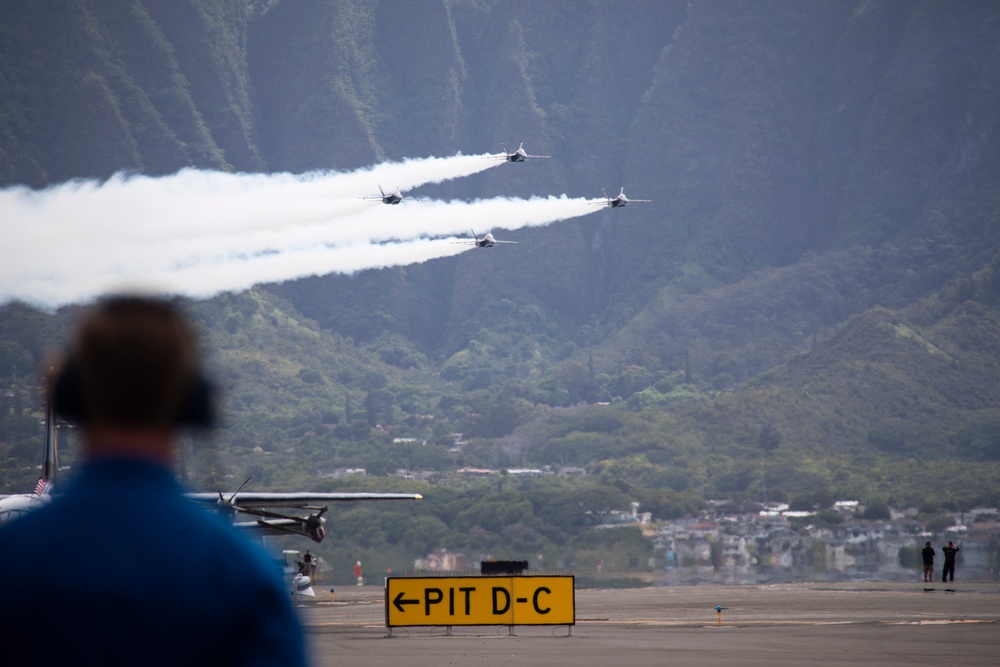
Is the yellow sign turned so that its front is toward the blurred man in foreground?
yes

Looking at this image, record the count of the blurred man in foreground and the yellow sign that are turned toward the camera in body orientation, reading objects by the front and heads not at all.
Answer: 1

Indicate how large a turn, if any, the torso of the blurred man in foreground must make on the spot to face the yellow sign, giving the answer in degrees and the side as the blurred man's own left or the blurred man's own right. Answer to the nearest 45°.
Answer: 0° — they already face it

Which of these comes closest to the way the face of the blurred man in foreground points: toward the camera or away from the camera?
away from the camera

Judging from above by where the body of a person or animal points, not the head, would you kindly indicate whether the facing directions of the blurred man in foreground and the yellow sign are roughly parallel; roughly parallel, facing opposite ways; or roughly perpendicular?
roughly parallel, facing opposite ways

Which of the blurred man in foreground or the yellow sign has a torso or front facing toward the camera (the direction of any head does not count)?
the yellow sign

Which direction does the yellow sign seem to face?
toward the camera

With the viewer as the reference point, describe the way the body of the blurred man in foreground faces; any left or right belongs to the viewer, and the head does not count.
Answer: facing away from the viewer
